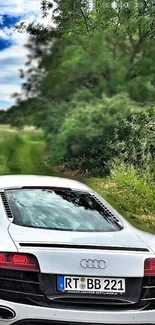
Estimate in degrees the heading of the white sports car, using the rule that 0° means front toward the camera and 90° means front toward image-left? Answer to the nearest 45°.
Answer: approximately 135°

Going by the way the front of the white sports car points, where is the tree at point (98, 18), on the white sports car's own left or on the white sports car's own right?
on the white sports car's own right
